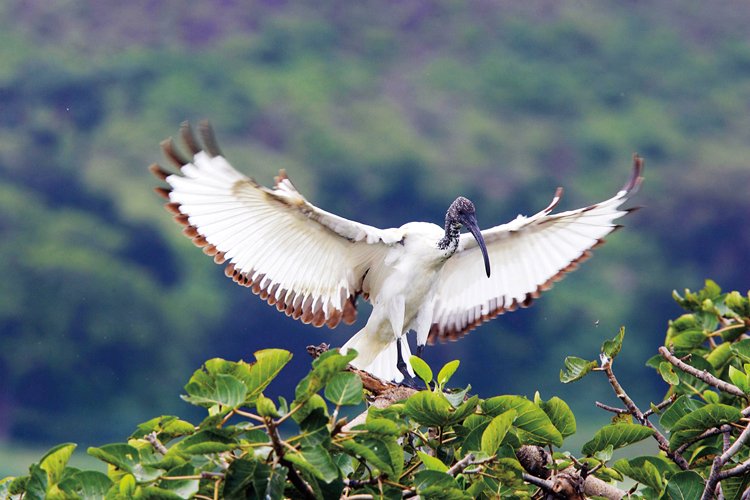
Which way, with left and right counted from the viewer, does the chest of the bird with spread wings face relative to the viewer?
facing the viewer and to the right of the viewer
